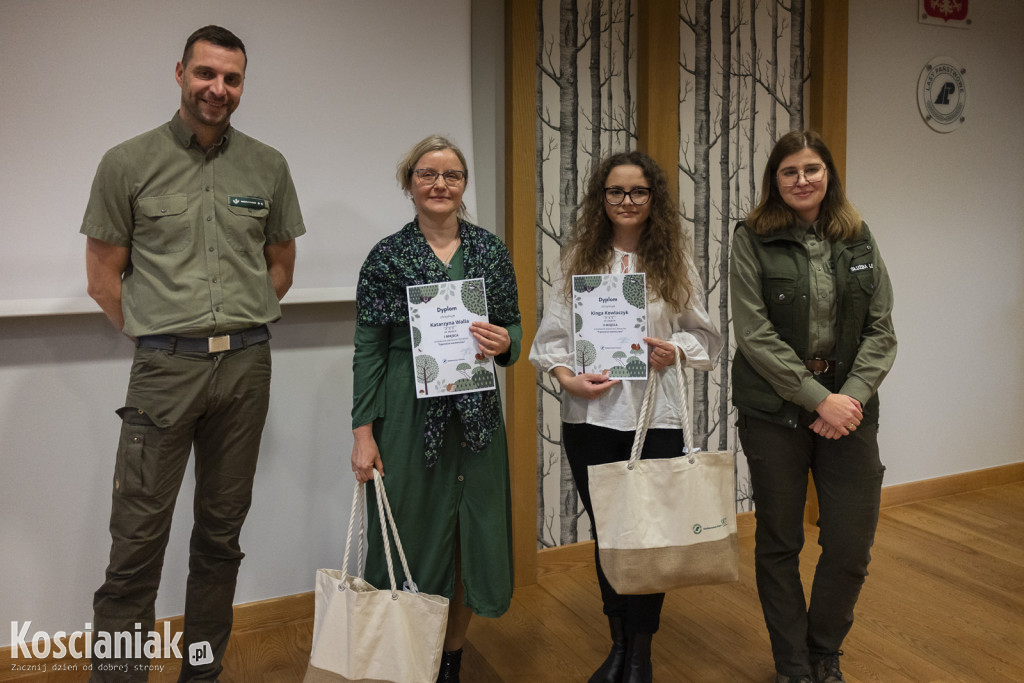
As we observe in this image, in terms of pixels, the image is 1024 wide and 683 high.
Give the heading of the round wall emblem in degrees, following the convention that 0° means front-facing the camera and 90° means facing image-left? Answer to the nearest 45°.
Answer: approximately 315°

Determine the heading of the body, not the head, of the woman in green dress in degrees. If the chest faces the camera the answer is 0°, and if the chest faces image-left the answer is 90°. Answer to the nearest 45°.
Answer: approximately 0°

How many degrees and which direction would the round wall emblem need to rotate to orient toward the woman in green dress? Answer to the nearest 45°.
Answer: approximately 45° to its right

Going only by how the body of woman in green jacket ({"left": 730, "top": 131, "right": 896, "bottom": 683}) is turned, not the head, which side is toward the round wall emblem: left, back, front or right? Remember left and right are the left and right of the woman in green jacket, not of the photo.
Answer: back

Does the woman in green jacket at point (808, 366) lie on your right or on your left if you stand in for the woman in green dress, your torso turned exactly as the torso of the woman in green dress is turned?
on your left

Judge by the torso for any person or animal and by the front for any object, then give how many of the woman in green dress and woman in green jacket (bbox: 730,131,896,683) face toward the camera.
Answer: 2
